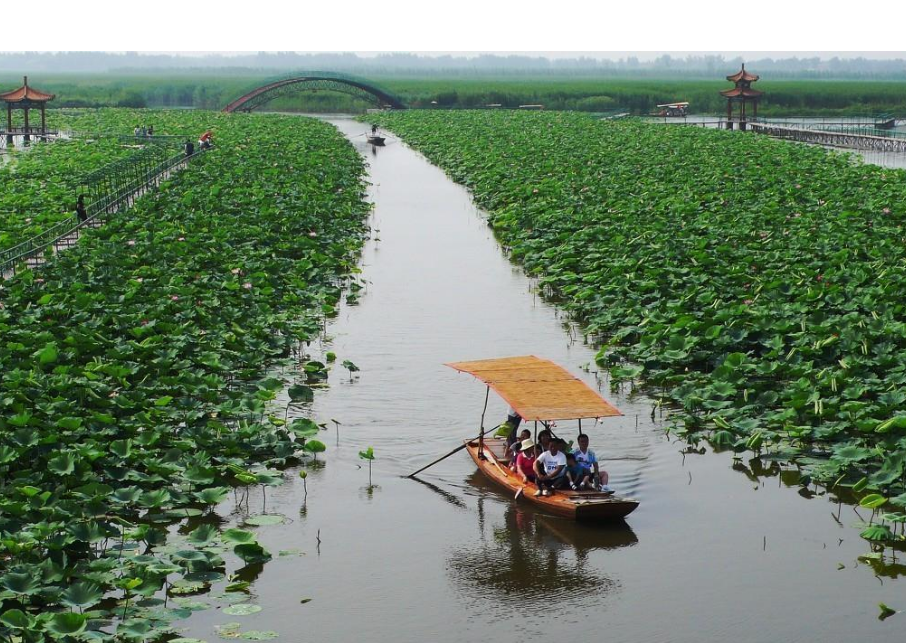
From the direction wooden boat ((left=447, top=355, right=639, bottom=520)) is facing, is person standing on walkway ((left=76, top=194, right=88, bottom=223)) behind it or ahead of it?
behind

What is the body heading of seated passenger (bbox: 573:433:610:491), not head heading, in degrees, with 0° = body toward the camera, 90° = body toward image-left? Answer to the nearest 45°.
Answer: approximately 315°

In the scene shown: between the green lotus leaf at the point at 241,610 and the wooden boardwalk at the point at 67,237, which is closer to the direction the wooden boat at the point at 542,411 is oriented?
the green lotus leaf

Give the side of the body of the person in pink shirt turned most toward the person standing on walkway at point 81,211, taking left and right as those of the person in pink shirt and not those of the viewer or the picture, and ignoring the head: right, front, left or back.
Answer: back

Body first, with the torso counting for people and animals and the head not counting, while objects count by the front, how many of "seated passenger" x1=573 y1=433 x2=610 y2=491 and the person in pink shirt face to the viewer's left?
0

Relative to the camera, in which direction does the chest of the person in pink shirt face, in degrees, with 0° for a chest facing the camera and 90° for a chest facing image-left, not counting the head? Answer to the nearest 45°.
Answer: approximately 315°

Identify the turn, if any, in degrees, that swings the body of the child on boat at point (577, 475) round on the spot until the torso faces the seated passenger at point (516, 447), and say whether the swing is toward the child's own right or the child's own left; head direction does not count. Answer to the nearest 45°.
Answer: approximately 90° to the child's own right

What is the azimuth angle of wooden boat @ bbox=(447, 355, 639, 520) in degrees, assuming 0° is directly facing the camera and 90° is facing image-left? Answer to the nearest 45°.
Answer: approximately 315°

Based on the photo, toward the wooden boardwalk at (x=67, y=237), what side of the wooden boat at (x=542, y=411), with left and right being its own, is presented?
back
